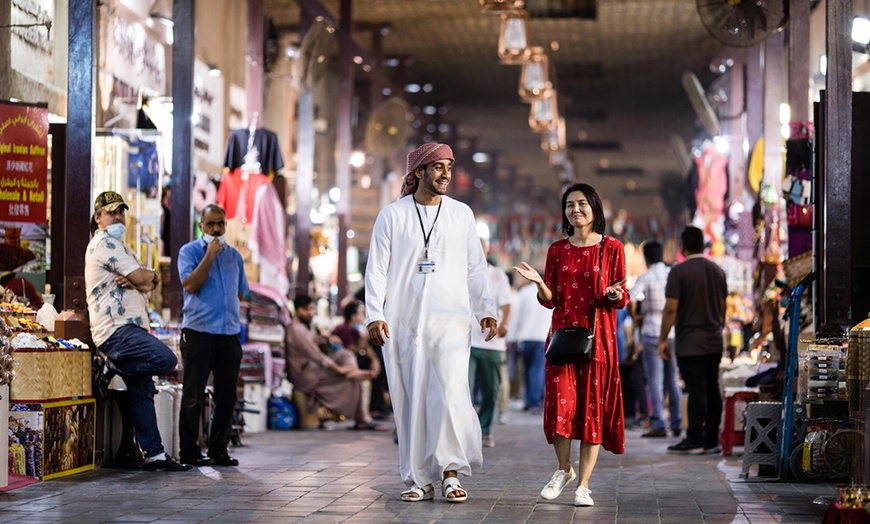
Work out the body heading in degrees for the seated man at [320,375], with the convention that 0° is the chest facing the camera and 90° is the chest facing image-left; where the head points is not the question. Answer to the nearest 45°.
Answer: approximately 270°

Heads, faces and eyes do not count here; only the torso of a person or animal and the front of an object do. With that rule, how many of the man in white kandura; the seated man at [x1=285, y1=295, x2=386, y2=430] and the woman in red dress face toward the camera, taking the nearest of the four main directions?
2

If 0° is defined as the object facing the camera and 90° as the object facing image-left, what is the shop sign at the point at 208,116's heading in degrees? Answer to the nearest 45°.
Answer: approximately 315°

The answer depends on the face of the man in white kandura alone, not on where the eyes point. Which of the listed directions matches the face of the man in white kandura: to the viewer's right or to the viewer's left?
to the viewer's right

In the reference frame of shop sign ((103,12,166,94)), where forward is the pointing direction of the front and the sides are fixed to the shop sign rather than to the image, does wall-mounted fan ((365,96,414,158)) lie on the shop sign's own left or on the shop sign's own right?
on the shop sign's own left

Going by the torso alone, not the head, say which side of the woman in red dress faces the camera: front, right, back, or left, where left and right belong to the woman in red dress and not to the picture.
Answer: front

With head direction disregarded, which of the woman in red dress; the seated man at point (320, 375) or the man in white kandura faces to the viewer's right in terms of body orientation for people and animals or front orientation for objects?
the seated man

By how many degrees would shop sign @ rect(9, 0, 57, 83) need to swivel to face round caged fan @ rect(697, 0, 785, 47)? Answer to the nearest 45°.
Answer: approximately 45° to its left

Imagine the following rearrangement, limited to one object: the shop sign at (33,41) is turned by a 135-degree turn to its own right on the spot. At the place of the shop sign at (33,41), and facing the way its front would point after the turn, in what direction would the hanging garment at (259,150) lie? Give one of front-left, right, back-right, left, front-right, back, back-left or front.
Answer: back-right

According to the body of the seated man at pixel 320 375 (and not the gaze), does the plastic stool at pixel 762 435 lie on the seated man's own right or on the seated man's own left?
on the seated man's own right

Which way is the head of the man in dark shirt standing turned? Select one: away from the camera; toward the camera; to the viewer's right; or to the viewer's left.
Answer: away from the camera

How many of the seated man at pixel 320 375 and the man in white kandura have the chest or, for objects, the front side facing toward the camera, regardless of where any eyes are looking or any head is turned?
1

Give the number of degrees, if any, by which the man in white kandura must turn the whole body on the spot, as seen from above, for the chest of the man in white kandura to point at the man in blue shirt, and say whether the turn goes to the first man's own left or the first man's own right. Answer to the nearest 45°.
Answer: approximately 135° to the first man's own right

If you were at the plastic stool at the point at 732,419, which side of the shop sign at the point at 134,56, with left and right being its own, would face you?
front
